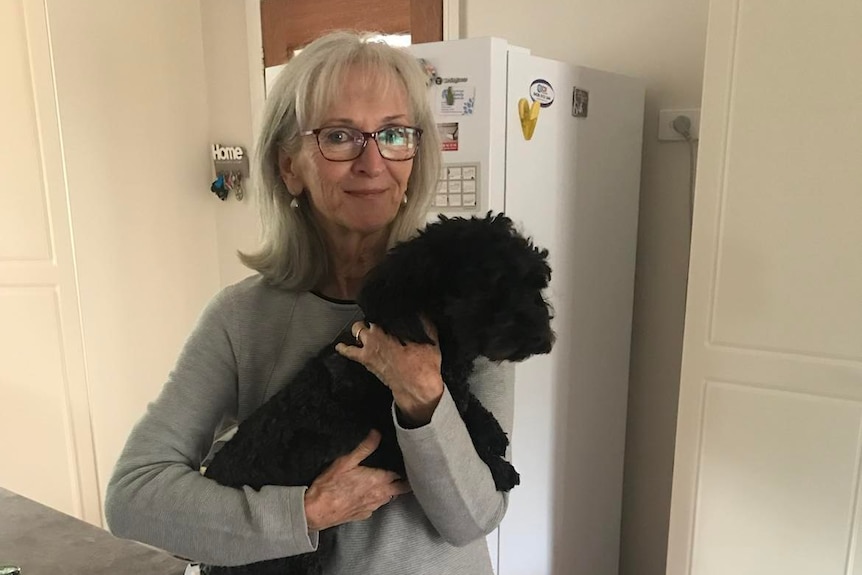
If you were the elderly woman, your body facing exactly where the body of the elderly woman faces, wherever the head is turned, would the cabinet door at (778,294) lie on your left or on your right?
on your left

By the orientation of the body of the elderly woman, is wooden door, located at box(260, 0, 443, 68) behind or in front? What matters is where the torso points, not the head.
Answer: behind

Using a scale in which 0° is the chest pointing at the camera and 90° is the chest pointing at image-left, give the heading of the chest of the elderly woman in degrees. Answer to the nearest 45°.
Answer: approximately 0°

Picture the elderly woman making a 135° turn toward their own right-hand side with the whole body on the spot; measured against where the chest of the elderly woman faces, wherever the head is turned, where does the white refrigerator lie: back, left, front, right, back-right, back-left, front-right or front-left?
right
